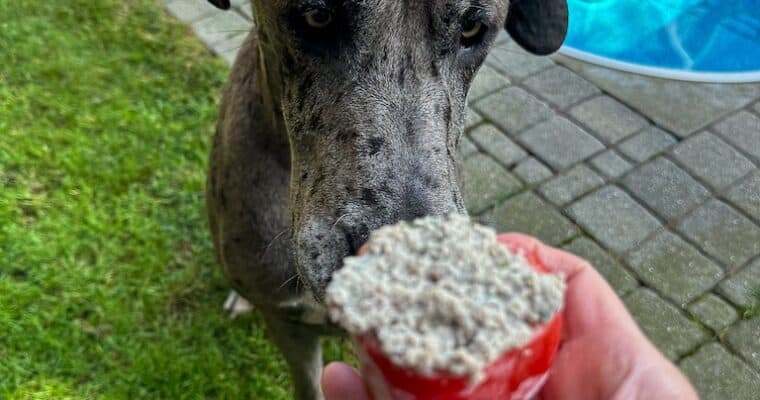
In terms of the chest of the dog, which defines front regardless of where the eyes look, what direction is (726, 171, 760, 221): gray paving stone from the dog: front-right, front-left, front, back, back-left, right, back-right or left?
back-left

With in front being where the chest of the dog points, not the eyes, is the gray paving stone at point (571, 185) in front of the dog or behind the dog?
behind

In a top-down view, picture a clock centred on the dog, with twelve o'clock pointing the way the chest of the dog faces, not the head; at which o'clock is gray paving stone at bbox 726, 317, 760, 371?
The gray paving stone is roughly at 8 o'clock from the dog.

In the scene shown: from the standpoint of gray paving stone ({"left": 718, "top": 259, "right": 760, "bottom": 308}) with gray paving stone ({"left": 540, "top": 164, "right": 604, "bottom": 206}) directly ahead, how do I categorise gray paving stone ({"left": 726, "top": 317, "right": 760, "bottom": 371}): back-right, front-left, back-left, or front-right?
back-left

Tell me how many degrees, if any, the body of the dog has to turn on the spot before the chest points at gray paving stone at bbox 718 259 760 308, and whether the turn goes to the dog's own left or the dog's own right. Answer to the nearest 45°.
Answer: approximately 135° to the dog's own left

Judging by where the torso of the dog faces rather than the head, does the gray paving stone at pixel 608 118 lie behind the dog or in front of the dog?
behind

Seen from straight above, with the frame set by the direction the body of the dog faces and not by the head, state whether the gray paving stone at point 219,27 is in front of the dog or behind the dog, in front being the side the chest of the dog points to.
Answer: behind

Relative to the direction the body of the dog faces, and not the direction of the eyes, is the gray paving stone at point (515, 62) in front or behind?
behind

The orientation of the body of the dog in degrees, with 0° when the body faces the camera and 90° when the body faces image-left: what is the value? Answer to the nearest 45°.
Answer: approximately 0°
